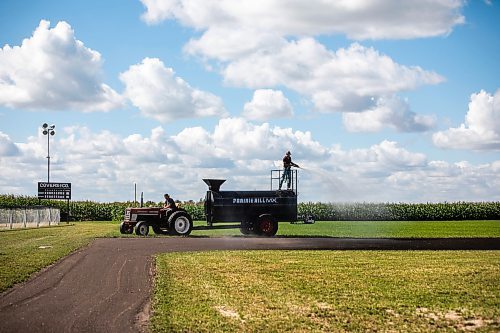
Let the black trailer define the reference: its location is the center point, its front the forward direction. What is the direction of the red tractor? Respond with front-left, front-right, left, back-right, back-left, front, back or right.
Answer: front

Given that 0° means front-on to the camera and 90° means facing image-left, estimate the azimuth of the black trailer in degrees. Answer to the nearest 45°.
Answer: approximately 90°
